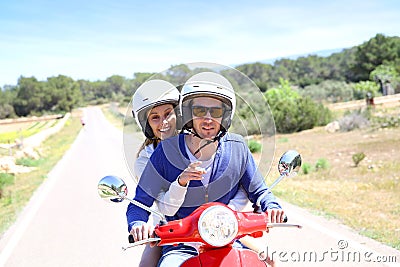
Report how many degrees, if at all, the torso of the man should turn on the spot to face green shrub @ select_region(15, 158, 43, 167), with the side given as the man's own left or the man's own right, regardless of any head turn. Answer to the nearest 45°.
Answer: approximately 180°

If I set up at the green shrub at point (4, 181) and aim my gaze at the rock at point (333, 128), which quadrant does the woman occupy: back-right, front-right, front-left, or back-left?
back-right

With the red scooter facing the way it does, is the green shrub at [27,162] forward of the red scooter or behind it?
behind

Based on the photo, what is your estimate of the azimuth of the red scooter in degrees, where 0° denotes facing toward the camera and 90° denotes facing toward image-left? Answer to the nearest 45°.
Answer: approximately 0°

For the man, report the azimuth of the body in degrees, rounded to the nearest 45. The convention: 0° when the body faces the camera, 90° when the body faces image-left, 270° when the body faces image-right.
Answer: approximately 0°

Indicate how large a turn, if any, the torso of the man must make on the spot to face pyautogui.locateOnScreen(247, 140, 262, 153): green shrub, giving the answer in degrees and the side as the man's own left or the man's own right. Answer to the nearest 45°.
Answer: approximately 135° to the man's own left

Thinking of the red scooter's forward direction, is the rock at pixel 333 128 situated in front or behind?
behind

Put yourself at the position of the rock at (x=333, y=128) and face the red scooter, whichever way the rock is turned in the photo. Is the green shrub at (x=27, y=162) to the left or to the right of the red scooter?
right

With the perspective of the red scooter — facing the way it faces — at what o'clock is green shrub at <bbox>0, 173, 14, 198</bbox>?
The green shrub is roughly at 5 o'clock from the red scooter.
